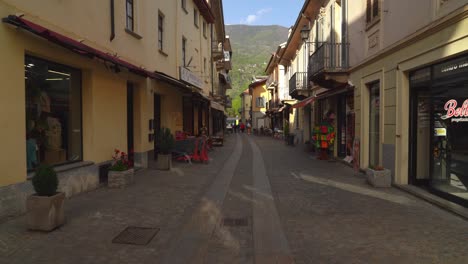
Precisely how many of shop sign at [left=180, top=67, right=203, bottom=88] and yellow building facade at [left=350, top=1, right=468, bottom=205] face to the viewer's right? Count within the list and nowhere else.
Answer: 1

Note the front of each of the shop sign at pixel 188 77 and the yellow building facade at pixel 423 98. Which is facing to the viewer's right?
the shop sign

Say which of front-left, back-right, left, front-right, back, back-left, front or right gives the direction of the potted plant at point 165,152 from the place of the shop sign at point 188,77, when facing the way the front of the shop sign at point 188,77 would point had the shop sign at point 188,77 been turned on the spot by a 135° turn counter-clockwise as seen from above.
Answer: back-left

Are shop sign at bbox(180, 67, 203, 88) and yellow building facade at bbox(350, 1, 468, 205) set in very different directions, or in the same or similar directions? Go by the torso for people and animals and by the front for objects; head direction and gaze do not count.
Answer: very different directions

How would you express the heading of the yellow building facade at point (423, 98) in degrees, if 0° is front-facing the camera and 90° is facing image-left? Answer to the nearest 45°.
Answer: approximately 45°

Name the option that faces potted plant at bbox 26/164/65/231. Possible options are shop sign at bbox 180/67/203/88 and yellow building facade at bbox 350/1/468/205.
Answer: the yellow building facade

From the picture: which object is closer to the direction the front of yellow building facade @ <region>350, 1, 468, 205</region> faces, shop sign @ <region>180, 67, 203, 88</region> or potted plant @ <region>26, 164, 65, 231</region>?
the potted plant

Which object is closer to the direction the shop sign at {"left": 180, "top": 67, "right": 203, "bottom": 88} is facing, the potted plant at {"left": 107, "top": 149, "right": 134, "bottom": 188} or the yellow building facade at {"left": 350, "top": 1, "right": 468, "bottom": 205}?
the yellow building facade

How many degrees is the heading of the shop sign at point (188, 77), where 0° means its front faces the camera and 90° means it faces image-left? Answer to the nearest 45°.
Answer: approximately 270°

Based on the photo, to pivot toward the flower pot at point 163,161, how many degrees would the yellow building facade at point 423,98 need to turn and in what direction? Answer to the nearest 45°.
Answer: approximately 45° to its right
